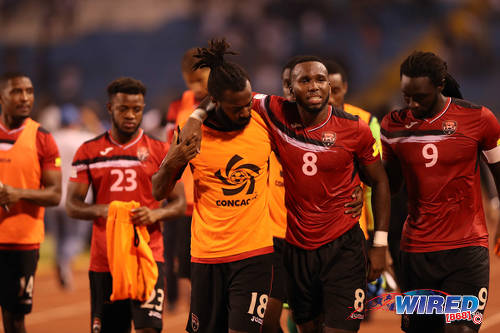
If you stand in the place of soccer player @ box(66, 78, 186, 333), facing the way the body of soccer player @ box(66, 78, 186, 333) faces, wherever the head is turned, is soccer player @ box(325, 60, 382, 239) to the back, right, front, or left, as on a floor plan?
left

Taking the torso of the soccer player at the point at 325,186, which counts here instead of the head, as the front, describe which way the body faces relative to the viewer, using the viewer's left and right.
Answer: facing the viewer

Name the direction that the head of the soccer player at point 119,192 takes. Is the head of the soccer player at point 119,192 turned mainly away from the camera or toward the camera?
toward the camera

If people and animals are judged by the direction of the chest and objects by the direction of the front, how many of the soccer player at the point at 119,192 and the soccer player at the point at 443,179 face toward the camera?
2

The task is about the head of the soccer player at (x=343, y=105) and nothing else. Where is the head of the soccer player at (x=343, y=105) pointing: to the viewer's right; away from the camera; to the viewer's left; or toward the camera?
toward the camera

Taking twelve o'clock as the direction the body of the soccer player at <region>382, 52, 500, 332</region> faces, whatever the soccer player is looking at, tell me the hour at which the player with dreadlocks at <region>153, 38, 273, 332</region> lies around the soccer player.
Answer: The player with dreadlocks is roughly at 2 o'clock from the soccer player.

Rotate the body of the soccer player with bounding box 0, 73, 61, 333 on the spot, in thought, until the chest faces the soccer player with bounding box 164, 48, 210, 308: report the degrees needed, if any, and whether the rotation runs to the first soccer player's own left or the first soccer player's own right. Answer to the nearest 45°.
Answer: approximately 135° to the first soccer player's own left

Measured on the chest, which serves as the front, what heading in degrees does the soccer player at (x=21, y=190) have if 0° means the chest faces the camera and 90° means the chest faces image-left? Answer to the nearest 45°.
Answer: approximately 45°

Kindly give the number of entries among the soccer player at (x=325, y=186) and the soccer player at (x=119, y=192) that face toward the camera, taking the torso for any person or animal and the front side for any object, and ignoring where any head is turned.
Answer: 2

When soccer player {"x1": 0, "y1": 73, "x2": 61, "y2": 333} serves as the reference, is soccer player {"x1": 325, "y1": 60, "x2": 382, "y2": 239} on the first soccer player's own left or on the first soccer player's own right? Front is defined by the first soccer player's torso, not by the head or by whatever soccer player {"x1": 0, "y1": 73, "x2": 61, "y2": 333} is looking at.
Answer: on the first soccer player's own left

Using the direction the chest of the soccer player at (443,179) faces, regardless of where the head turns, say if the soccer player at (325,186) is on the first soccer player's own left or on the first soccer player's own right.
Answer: on the first soccer player's own right

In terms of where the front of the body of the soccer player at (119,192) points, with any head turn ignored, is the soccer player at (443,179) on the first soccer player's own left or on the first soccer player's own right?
on the first soccer player's own left

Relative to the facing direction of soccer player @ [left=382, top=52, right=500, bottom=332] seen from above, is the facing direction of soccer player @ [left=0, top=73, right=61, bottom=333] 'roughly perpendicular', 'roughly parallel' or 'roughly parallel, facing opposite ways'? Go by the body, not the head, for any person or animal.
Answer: roughly parallel

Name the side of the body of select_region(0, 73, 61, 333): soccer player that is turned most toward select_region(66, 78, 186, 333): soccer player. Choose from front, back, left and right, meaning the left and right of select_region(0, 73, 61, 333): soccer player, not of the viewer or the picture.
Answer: left
